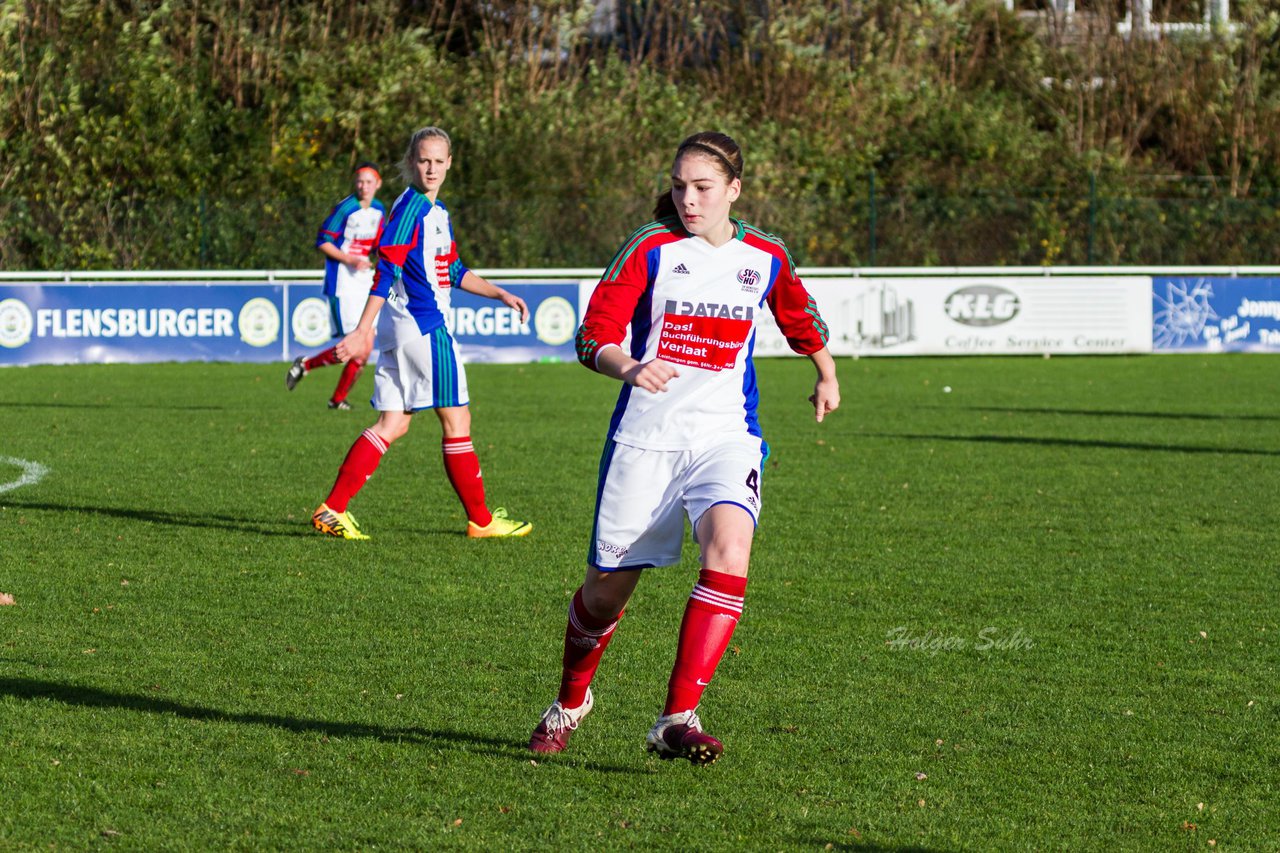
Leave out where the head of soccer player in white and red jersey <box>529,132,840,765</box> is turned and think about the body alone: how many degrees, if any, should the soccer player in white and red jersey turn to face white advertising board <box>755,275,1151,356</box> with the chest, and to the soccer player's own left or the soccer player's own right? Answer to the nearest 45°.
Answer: approximately 180°

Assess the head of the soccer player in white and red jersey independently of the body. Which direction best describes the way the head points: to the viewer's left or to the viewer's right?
to the viewer's left

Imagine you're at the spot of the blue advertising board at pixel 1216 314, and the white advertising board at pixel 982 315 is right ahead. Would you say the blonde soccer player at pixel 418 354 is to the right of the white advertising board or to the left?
left

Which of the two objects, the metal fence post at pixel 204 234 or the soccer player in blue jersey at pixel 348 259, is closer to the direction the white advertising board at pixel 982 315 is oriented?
the soccer player in blue jersey

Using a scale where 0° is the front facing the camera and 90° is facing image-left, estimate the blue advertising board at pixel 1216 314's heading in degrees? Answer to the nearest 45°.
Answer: approximately 0°

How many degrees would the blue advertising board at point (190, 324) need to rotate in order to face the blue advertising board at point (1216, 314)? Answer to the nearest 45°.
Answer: approximately 90° to its left

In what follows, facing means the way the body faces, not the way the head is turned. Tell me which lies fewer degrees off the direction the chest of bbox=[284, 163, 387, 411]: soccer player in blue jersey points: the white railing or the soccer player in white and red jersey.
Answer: the soccer player in white and red jersey
